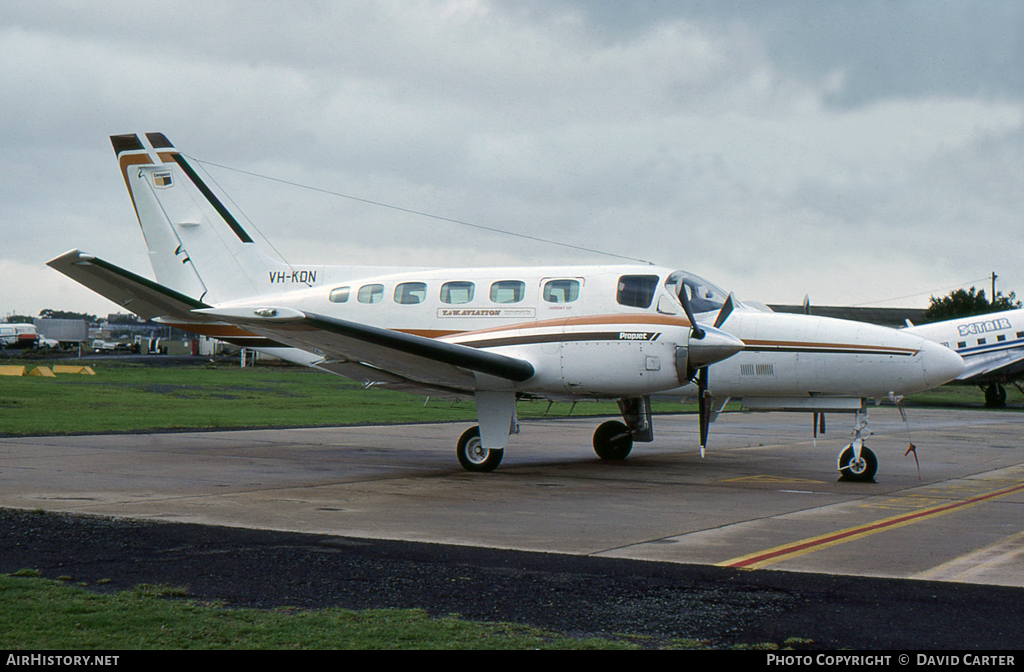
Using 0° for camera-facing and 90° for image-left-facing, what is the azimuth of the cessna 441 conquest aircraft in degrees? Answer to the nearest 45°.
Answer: approximately 315°
